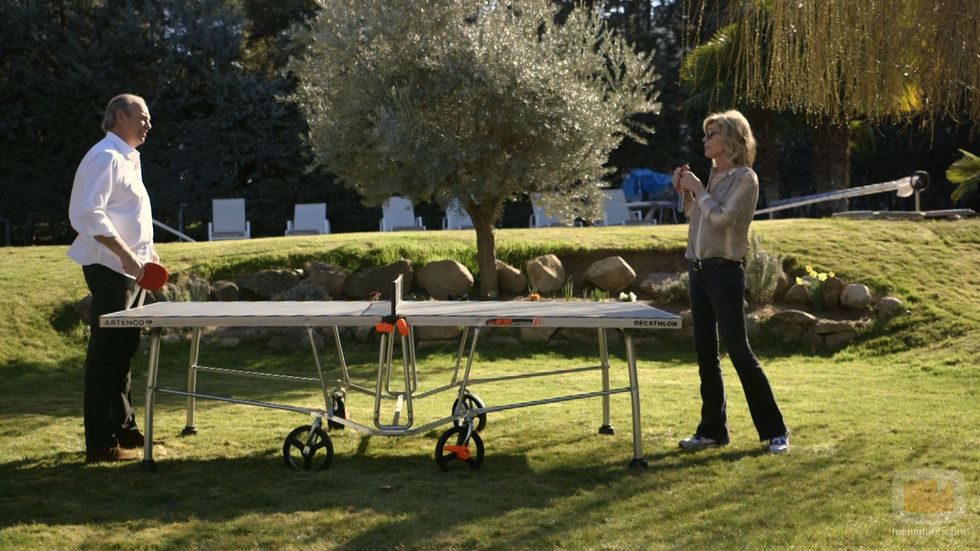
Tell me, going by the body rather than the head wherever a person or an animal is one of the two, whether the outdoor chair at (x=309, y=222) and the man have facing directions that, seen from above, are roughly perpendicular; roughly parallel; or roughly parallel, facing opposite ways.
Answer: roughly perpendicular

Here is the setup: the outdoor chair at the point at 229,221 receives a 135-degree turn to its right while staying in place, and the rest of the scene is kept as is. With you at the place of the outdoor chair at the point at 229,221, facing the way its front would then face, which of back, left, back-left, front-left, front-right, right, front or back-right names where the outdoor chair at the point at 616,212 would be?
back-right

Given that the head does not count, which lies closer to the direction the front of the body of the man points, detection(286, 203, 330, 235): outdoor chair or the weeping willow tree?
the weeping willow tree

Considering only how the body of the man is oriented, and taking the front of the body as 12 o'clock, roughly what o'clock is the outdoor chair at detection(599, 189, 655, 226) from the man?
The outdoor chair is roughly at 10 o'clock from the man.

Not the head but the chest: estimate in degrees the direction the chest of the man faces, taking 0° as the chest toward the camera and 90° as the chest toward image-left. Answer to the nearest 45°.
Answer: approximately 270°

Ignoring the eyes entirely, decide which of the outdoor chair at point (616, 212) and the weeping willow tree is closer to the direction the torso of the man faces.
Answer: the weeping willow tree

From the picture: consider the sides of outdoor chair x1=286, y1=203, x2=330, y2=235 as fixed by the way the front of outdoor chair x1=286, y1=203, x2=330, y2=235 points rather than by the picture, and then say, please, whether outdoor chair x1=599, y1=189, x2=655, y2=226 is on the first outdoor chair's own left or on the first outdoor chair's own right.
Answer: on the first outdoor chair's own left

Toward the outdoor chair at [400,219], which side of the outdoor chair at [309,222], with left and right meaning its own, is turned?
left
